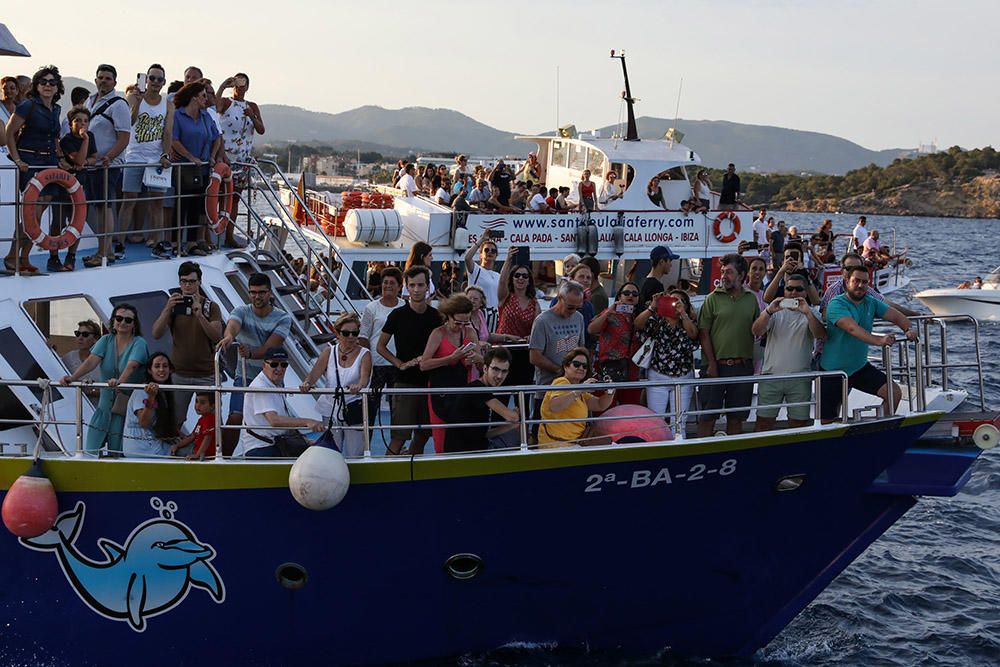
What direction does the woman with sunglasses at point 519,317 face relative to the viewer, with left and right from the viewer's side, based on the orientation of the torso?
facing the viewer

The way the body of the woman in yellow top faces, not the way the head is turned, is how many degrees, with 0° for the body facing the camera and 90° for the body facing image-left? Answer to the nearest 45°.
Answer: approximately 315°

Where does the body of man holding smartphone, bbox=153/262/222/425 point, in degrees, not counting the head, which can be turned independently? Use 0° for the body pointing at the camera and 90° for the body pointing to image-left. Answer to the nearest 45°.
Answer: approximately 0°

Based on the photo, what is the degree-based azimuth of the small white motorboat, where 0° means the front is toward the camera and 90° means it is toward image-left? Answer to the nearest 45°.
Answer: approximately 90°

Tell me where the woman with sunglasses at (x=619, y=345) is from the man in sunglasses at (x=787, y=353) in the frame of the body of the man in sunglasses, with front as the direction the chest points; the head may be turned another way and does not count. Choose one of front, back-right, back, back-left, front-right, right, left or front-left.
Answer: right

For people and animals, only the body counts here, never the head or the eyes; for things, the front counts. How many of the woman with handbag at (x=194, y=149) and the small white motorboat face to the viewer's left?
1

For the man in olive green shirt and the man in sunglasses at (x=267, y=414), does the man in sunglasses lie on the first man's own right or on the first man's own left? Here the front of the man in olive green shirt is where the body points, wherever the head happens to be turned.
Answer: on the first man's own right

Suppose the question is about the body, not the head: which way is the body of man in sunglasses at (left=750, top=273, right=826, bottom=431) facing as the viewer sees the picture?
toward the camera

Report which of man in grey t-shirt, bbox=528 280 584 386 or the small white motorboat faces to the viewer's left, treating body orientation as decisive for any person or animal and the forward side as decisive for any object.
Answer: the small white motorboat

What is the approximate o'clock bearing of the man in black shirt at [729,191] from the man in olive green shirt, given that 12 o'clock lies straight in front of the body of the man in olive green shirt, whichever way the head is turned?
The man in black shirt is roughly at 6 o'clock from the man in olive green shirt.

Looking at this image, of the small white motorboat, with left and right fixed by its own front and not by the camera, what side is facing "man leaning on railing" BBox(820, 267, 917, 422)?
left
